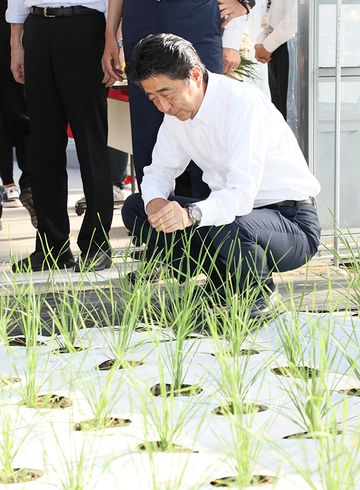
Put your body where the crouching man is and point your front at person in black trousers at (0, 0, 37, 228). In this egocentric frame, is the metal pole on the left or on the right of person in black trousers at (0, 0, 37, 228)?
right

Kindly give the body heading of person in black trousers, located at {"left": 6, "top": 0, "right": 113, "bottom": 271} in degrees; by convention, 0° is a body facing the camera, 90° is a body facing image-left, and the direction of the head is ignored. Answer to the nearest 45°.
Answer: approximately 45°

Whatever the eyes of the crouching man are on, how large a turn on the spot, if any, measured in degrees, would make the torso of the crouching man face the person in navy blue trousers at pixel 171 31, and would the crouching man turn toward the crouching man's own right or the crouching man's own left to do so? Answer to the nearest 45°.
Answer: approximately 135° to the crouching man's own right

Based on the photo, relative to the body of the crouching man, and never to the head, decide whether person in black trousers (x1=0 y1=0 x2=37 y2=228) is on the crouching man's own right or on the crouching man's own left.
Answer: on the crouching man's own right

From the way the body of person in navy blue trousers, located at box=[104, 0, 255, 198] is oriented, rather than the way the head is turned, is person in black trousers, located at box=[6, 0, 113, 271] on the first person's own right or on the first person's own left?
on the first person's own right

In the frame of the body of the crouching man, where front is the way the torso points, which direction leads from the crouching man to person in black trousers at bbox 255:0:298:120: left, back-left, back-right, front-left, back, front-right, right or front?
back-right

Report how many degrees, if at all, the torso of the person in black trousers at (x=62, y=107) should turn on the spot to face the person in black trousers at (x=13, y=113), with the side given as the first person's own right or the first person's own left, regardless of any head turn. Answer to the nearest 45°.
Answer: approximately 135° to the first person's own right
